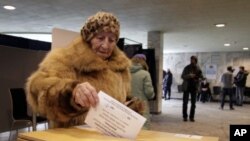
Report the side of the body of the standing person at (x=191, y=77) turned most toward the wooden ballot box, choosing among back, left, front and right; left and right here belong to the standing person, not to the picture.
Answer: front

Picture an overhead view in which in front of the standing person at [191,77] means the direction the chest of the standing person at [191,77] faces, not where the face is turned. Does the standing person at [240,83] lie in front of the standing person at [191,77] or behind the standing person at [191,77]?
behind

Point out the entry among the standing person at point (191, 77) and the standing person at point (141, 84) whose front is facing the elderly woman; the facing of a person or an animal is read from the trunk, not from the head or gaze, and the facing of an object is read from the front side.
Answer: the standing person at point (191, 77)

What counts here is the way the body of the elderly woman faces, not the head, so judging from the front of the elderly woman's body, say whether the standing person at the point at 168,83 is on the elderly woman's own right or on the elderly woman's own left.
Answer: on the elderly woman's own left

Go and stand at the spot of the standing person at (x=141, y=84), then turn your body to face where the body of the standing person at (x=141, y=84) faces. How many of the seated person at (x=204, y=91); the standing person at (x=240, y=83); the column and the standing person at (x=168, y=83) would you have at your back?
0

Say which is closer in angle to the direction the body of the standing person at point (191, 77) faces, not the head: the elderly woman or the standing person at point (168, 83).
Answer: the elderly woman

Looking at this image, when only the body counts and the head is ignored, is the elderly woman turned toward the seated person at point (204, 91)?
no

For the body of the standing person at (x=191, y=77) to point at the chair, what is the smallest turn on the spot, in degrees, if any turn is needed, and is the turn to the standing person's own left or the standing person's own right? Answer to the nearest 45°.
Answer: approximately 45° to the standing person's own right

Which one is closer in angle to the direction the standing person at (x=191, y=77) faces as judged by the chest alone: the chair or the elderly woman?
the elderly woman

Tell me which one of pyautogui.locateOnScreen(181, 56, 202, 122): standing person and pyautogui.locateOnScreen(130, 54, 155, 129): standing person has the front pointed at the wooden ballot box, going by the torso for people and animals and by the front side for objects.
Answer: pyautogui.locateOnScreen(181, 56, 202, 122): standing person

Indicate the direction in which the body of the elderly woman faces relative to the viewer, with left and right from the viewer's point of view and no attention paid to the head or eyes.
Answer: facing the viewer and to the right of the viewer

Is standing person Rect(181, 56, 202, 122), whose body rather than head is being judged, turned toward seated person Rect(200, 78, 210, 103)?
no

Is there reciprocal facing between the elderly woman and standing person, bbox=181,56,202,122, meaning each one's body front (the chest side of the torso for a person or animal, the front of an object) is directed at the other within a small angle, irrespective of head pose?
no

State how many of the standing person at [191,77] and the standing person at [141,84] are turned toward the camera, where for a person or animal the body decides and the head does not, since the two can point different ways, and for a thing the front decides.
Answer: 1

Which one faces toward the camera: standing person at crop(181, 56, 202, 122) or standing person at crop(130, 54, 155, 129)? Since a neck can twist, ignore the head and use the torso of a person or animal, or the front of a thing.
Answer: standing person at crop(181, 56, 202, 122)

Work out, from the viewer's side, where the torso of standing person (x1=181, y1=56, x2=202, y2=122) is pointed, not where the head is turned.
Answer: toward the camera
